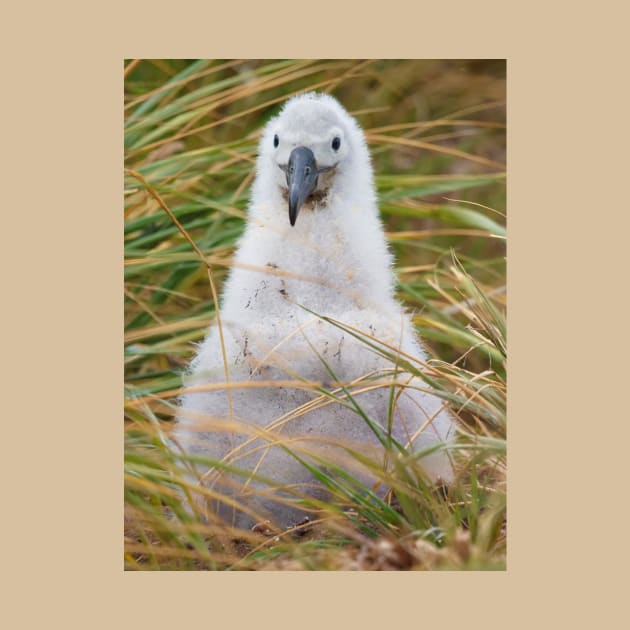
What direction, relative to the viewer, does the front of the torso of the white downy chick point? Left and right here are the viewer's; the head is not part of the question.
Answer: facing the viewer
